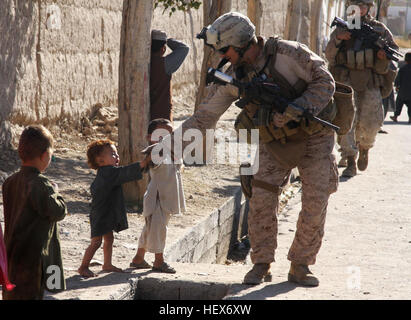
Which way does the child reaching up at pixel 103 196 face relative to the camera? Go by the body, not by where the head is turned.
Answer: to the viewer's right

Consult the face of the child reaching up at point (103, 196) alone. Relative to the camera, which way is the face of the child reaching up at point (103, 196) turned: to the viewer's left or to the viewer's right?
to the viewer's right

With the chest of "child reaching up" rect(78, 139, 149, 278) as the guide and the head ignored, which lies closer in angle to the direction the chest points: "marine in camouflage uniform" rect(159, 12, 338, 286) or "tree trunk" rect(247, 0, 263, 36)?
the marine in camouflage uniform

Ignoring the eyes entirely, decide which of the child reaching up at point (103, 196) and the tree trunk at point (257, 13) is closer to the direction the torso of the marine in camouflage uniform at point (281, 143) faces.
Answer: the child reaching up

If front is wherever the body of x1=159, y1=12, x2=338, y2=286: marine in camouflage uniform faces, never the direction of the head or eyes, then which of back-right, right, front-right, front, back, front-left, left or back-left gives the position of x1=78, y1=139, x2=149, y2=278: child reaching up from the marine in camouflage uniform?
front-right

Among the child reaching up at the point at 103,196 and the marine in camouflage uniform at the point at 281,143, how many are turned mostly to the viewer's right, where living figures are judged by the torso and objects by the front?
1

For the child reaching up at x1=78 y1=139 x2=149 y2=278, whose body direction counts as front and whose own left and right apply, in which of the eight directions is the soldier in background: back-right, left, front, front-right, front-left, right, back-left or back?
front-left

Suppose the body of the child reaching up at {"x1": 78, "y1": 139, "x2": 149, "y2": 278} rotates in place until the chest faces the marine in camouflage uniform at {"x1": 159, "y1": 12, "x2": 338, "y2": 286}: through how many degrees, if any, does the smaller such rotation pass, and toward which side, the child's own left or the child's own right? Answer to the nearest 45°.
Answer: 0° — they already face them
